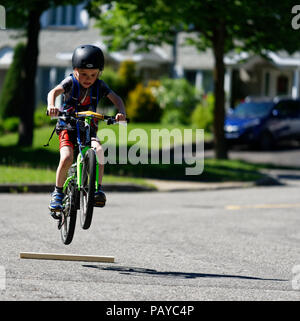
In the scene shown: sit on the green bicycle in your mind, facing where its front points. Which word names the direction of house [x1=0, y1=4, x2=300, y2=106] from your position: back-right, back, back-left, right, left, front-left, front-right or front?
back

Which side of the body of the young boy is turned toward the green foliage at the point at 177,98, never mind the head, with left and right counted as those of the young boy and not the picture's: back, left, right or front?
back

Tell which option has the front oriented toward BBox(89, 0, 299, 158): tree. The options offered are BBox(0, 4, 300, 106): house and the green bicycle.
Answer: the house

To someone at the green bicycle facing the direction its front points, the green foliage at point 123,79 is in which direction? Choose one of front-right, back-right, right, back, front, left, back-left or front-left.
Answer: back

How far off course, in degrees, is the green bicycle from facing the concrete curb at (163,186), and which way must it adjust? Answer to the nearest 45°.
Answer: approximately 180°

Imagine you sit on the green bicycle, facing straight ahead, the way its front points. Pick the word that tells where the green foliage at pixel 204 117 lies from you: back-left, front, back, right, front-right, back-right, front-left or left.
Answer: back

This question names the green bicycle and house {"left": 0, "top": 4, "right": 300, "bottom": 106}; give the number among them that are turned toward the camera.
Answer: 2

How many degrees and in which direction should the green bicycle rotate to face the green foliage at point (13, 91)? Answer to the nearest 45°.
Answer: approximately 180°

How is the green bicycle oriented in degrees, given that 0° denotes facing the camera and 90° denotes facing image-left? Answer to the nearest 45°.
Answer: approximately 0°

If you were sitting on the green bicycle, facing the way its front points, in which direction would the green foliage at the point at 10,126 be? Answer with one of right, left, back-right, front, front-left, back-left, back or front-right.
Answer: back

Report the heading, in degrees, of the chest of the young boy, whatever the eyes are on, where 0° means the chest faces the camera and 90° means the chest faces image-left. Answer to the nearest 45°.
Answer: approximately 0°
